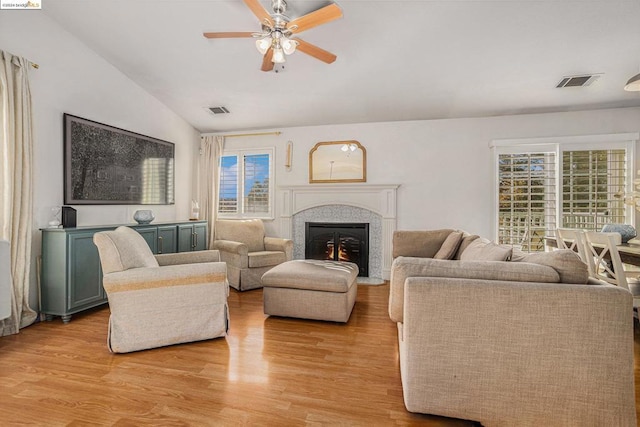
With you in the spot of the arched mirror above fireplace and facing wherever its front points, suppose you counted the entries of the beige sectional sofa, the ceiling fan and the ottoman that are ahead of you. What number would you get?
3

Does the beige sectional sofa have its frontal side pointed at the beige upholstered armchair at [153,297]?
yes

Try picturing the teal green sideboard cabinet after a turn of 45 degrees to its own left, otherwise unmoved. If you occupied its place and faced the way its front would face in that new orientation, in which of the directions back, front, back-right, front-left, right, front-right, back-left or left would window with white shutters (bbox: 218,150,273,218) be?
front-left

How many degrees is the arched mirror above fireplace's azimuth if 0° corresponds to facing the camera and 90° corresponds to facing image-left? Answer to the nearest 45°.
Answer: approximately 0°

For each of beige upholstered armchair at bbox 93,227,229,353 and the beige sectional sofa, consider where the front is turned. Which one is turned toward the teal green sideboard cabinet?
the beige sectional sofa

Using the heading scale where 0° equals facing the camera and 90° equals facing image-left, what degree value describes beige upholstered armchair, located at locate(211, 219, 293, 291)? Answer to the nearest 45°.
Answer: approximately 315°

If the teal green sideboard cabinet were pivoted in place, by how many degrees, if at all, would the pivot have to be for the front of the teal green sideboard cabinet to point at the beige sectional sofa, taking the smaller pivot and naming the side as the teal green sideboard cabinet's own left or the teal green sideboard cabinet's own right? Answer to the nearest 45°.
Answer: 0° — it already faces it

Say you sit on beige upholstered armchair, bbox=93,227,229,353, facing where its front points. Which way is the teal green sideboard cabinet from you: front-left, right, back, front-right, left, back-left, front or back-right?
back-left

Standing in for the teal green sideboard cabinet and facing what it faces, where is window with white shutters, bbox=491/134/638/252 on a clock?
The window with white shutters is roughly at 11 o'clock from the teal green sideboard cabinet.

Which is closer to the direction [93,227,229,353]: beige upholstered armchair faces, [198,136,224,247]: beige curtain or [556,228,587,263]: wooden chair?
the wooden chair

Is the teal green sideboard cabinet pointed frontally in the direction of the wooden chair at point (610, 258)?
yes

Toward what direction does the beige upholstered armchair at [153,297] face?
to the viewer's right

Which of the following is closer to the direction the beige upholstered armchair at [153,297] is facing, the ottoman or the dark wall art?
the ottoman
